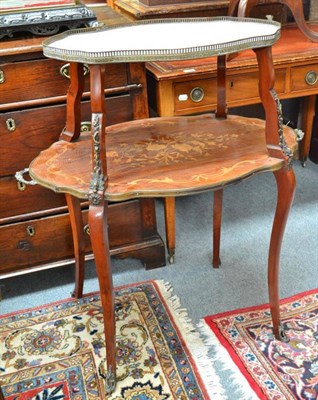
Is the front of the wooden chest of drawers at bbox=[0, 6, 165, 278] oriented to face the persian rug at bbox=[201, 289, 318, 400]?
yes

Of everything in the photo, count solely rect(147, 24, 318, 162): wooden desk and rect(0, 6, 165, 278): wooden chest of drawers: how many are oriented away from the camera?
0

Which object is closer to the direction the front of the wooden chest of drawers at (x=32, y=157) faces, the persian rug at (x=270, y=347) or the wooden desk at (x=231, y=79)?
the persian rug

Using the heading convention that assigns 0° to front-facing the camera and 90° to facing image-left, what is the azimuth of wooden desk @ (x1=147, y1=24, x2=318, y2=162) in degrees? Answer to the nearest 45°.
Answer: approximately 315°

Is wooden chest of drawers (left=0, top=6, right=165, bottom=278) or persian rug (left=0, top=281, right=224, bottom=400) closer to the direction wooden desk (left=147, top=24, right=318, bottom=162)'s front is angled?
the persian rug

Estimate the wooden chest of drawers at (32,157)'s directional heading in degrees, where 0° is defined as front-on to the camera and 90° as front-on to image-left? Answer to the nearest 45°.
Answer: approximately 315°

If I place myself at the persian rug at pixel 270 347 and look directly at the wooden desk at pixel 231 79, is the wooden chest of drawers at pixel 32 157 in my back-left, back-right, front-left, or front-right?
front-left

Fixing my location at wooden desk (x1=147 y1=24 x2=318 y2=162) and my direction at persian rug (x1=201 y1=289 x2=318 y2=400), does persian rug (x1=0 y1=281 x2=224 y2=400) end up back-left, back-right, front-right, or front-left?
front-right

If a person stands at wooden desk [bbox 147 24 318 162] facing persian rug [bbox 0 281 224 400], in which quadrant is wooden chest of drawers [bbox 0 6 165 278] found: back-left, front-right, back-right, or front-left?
front-right

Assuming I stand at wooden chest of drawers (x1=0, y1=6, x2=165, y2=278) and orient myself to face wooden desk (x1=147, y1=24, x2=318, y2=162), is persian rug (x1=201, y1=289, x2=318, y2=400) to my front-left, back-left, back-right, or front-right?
front-right

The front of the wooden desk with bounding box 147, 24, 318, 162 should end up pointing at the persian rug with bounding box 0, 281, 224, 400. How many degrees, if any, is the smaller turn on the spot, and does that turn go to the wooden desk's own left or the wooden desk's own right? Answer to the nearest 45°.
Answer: approximately 90° to the wooden desk's own right

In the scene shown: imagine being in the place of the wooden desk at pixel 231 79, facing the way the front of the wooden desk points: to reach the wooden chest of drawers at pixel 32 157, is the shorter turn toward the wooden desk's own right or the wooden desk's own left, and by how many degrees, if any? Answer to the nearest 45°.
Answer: approximately 90° to the wooden desk's own right

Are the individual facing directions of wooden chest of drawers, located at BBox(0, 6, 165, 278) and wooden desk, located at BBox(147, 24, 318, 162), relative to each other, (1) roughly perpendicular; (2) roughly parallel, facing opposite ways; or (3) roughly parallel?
roughly parallel

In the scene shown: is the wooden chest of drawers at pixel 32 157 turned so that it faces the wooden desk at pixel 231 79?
no
